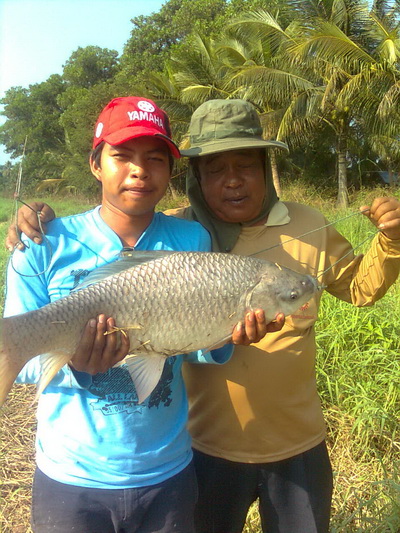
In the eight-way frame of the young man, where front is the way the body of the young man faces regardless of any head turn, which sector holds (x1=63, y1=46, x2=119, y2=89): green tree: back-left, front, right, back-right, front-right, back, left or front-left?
back

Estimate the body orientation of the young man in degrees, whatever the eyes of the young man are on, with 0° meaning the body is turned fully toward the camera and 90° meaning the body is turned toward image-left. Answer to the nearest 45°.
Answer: approximately 0°

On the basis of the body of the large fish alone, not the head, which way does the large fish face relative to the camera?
to the viewer's right

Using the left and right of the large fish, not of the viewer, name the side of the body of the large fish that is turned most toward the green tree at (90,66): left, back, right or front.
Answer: left
